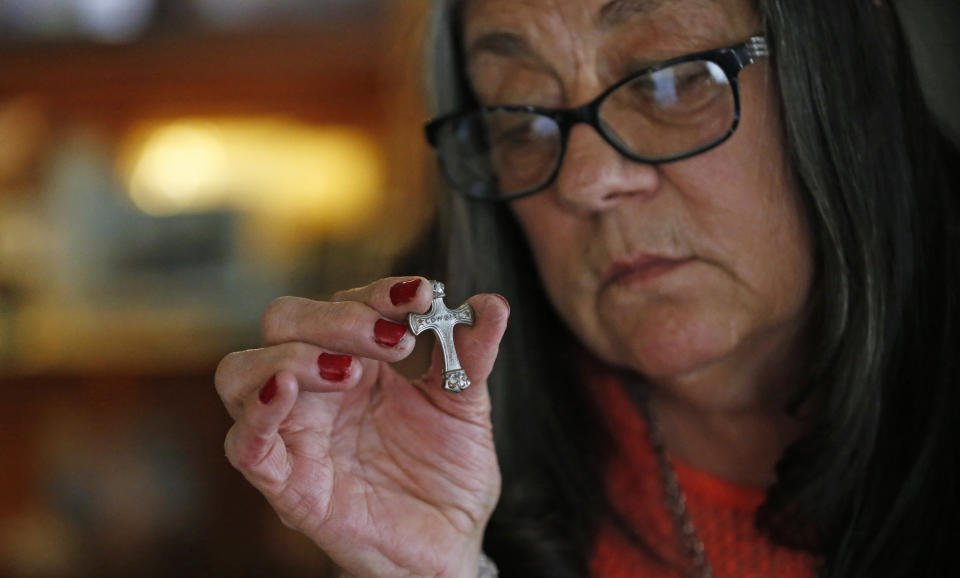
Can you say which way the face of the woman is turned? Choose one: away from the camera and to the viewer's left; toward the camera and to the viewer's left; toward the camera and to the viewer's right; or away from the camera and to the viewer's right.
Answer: toward the camera and to the viewer's left

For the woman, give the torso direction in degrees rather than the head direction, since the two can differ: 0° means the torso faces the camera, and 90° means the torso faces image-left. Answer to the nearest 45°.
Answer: approximately 45°
